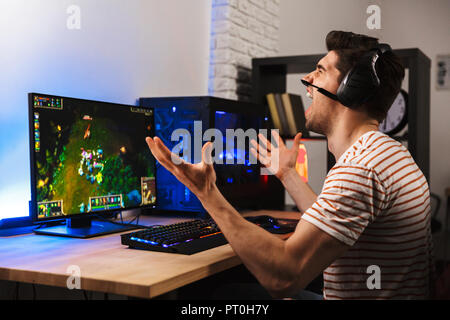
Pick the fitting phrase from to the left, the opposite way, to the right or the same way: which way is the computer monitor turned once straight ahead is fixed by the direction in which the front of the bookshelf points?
to the left

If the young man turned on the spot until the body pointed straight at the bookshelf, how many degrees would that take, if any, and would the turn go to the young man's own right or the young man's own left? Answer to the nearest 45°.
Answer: approximately 90° to the young man's own right

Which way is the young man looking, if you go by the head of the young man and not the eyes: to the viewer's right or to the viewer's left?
to the viewer's left

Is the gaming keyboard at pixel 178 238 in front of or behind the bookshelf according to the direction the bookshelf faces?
in front

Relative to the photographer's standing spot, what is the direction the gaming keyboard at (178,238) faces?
facing the viewer and to the right of the viewer

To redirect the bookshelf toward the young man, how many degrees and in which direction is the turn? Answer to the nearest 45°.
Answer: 0° — it already faces them

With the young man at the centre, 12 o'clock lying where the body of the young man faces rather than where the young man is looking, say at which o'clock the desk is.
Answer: The desk is roughly at 12 o'clock from the young man.

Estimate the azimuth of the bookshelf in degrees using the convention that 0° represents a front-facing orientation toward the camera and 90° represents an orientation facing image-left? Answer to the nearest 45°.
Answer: approximately 0°

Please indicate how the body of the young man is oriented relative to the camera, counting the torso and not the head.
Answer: to the viewer's left

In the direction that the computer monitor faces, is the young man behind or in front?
in front

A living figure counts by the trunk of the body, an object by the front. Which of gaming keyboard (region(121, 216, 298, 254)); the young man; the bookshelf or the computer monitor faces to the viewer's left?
the young man

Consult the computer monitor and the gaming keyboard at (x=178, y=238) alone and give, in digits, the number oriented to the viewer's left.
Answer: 0

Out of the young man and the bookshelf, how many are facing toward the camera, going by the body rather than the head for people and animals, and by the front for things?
1

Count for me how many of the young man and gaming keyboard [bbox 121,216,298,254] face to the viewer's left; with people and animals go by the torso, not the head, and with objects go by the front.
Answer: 1

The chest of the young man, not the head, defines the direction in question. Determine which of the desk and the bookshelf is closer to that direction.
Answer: the desk

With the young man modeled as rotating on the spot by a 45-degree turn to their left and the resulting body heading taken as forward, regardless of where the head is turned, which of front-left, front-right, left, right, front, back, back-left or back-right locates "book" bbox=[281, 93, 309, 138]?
back-right

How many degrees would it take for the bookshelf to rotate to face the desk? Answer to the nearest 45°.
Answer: approximately 45° to its right
